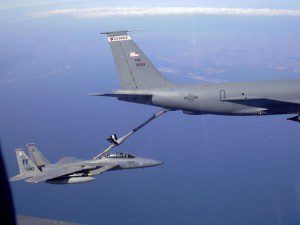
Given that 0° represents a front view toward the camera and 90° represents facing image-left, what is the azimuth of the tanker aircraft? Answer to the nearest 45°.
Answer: approximately 270°

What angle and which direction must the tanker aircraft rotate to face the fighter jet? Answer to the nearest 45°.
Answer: approximately 135° to its left
